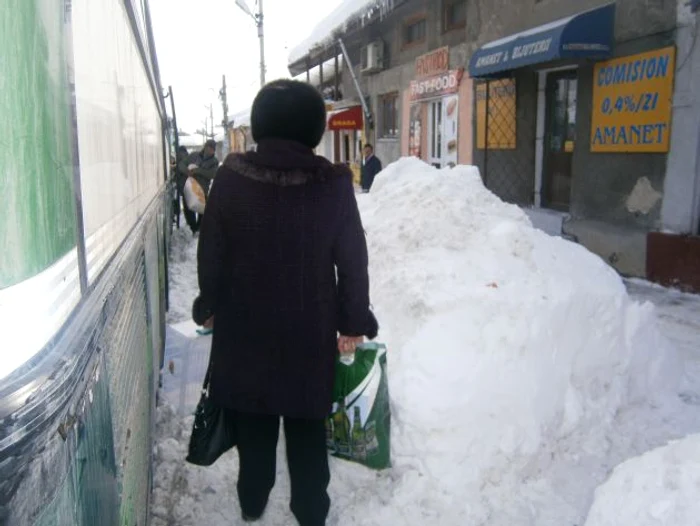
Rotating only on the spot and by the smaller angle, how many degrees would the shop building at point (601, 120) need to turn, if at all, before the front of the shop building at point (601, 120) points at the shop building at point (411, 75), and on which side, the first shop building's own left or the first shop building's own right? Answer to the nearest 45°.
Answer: approximately 90° to the first shop building's own right

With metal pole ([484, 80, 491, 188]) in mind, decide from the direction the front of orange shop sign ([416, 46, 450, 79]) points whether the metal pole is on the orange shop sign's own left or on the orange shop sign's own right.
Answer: on the orange shop sign's own left

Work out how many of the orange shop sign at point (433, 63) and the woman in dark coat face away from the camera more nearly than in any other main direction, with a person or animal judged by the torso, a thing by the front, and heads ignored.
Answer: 1

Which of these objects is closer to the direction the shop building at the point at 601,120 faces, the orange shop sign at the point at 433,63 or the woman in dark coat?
the woman in dark coat

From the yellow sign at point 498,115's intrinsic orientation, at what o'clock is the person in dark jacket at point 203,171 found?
The person in dark jacket is roughly at 1 o'clock from the yellow sign.

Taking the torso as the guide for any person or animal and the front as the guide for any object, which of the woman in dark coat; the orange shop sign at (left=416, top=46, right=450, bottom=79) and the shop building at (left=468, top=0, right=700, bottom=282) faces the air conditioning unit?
the woman in dark coat

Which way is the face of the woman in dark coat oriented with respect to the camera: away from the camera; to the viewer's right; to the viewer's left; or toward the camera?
away from the camera

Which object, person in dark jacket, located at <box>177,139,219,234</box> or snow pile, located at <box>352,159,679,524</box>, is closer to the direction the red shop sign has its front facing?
the person in dark jacket

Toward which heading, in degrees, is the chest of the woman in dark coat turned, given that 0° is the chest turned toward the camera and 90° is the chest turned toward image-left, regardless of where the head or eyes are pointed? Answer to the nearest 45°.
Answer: approximately 180°

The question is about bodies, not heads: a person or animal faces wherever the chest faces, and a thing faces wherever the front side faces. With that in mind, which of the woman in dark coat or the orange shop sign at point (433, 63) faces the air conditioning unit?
the woman in dark coat
